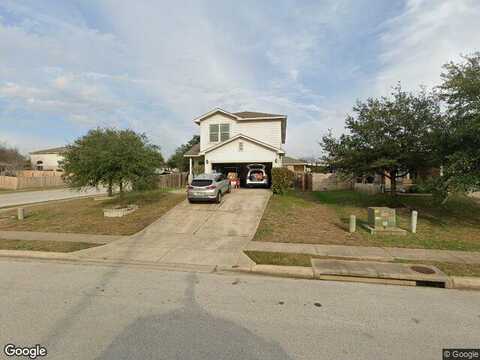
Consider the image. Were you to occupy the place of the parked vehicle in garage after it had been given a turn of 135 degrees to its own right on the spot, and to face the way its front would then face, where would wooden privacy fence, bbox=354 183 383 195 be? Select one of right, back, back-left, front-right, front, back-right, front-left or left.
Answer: front-left

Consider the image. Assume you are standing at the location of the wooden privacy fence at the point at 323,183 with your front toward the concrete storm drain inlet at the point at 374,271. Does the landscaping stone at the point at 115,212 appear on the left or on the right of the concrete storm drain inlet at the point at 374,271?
right

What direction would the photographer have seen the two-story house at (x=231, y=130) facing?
facing the viewer

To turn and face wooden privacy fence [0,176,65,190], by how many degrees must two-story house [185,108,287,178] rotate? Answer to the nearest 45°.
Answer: approximately 90° to its right

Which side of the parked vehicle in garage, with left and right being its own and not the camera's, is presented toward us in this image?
back

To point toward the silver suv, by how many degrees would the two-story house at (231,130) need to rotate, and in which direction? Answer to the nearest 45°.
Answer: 0° — it already faces it

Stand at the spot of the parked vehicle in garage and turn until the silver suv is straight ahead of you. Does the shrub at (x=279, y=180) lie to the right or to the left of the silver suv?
left

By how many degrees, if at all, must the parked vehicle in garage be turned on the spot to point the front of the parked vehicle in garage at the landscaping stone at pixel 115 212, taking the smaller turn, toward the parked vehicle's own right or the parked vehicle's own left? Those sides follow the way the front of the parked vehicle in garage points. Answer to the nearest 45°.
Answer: approximately 135° to the parked vehicle's own left

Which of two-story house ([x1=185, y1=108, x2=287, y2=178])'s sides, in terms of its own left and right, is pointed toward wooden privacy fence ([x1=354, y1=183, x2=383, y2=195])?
left

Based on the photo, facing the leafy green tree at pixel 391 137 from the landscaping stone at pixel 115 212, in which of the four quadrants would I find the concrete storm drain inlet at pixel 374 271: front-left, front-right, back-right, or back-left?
front-right

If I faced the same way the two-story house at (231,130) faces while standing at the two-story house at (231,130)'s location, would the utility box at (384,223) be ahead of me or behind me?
ahead

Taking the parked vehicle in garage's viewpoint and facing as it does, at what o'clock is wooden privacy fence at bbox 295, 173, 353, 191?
The wooden privacy fence is roughly at 2 o'clock from the parked vehicle in garage.

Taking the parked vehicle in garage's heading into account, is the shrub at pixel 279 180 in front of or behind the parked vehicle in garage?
behind

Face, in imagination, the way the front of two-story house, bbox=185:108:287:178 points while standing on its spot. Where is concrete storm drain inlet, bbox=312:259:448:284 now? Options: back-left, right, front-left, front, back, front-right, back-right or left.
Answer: front

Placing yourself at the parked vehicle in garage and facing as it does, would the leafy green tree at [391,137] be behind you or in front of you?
behind
